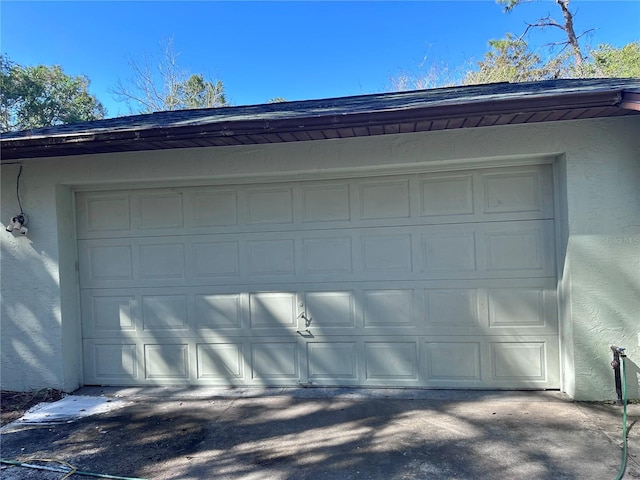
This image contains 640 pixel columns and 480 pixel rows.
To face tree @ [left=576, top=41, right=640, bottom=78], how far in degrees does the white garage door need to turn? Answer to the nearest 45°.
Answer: approximately 135° to its left

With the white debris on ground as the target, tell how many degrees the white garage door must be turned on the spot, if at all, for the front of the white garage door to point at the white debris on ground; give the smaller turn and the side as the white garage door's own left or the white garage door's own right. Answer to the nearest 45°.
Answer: approximately 90° to the white garage door's own right

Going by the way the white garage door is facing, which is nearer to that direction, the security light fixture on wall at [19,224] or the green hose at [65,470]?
the green hose

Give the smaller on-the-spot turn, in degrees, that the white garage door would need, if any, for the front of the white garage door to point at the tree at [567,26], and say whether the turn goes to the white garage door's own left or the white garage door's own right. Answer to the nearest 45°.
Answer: approximately 135° to the white garage door's own left

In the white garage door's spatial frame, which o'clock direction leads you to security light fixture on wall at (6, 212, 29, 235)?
The security light fixture on wall is roughly at 3 o'clock from the white garage door.

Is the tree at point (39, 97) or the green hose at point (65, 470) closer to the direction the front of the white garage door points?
the green hose

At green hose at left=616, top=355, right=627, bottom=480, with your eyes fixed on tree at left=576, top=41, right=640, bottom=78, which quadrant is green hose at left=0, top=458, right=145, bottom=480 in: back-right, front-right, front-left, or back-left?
back-left

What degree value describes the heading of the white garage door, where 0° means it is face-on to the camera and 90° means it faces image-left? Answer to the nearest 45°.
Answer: approximately 0°
